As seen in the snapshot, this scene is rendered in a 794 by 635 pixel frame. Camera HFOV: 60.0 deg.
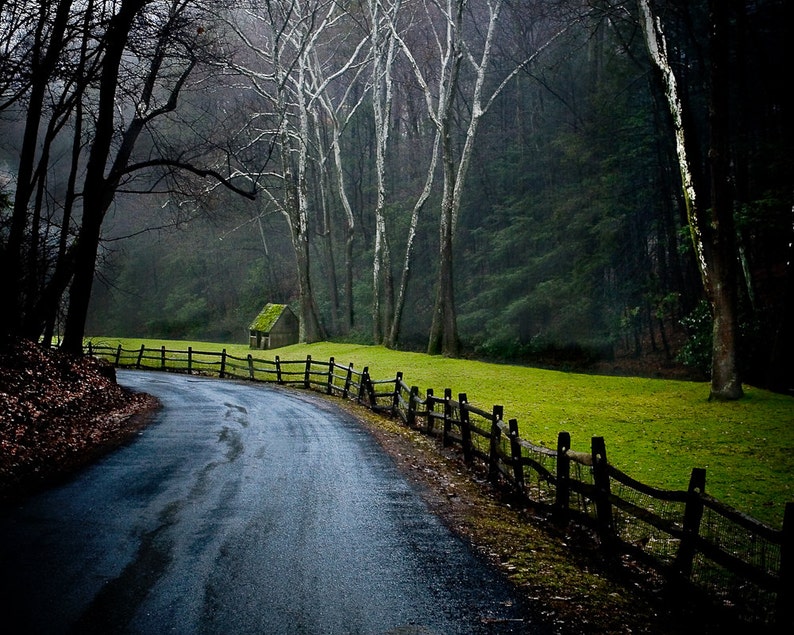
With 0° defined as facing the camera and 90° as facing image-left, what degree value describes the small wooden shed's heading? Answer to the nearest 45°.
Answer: approximately 45°

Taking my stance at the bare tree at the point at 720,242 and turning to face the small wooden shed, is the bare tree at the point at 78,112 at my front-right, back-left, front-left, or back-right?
front-left

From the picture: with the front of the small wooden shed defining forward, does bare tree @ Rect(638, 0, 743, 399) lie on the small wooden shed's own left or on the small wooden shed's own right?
on the small wooden shed's own left

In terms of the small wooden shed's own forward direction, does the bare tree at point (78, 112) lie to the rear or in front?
in front
